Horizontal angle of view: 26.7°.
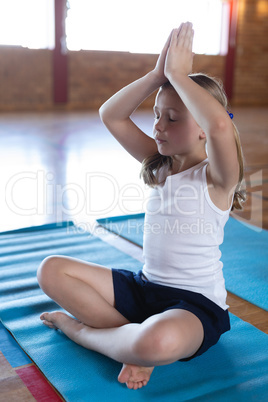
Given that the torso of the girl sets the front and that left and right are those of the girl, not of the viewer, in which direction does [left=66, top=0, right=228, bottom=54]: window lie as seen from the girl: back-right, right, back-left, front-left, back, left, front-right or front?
back-right

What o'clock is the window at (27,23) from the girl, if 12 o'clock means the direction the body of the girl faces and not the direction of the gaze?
The window is roughly at 4 o'clock from the girl.

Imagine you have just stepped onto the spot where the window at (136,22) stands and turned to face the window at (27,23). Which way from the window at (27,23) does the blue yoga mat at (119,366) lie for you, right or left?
left

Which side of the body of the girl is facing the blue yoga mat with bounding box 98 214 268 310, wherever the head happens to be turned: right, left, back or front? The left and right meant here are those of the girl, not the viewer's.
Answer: back

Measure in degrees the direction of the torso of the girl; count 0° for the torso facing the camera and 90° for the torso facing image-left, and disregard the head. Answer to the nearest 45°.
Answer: approximately 45°
